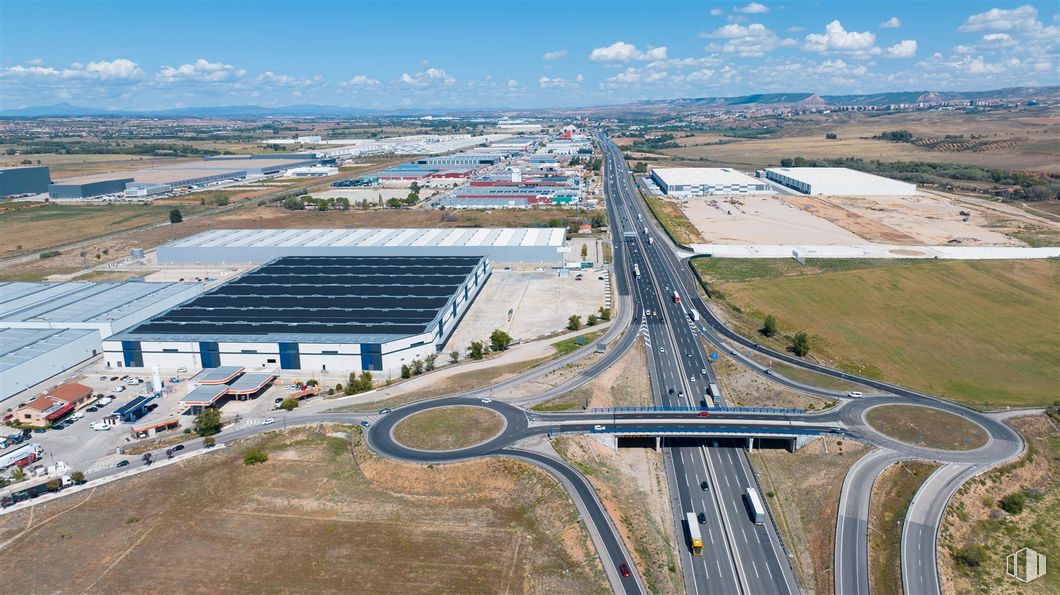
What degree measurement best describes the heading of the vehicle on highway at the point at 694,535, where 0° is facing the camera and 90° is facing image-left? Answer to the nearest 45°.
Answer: approximately 0°

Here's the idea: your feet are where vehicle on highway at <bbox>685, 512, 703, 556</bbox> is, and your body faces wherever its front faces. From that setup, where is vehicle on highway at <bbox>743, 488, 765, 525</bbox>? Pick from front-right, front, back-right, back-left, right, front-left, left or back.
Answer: back-left
